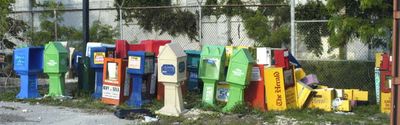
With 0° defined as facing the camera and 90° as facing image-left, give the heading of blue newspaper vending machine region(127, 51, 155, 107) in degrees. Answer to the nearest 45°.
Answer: approximately 45°

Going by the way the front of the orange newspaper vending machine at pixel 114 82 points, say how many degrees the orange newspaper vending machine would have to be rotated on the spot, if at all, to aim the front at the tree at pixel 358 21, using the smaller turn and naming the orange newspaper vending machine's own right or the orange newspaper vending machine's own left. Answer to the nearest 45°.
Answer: approximately 135° to the orange newspaper vending machine's own left

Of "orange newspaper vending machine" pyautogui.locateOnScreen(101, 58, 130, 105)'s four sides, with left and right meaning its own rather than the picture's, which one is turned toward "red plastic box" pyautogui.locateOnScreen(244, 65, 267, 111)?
left

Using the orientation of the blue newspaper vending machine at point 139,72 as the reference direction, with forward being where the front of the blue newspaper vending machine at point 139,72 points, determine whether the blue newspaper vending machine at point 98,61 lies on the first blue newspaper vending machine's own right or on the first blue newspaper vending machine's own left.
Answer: on the first blue newspaper vending machine's own right

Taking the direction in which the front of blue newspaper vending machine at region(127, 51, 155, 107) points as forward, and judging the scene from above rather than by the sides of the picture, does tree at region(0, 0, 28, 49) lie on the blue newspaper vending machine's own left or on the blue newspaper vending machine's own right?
on the blue newspaper vending machine's own right

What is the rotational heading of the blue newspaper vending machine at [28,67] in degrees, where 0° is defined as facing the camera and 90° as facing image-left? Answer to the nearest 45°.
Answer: approximately 315°

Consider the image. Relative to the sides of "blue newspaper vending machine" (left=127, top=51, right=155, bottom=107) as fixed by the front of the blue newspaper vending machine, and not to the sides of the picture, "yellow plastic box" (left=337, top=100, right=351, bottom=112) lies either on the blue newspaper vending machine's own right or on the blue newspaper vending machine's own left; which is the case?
on the blue newspaper vending machine's own left

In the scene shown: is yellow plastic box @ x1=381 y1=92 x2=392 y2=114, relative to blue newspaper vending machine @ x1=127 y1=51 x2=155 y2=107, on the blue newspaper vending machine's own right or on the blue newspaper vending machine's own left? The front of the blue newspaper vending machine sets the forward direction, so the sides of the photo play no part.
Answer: on the blue newspaper vending machine's own left
